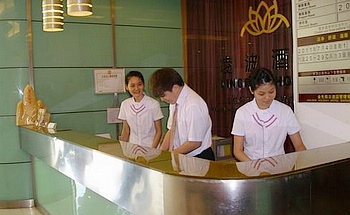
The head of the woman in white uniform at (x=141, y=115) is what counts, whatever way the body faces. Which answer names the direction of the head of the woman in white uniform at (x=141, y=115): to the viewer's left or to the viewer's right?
to the viewer's right

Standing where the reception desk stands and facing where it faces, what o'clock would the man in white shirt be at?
The man in white shirt is roughly at 6 o'clock from the reception desk.

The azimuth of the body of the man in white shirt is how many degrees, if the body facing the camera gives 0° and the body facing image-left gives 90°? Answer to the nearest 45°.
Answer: approximately 45°

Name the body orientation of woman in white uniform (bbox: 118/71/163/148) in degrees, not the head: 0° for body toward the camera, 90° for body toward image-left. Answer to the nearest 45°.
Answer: approximately 0°

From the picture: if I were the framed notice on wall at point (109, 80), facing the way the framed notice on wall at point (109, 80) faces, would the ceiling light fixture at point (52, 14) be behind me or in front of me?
in front

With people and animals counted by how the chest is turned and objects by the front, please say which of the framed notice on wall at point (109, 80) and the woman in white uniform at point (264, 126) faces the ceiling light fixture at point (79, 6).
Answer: the framed notice on wall

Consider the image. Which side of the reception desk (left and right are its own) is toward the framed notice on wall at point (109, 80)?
back

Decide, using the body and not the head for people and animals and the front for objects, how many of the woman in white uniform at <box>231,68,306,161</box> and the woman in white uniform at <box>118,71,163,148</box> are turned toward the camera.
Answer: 2

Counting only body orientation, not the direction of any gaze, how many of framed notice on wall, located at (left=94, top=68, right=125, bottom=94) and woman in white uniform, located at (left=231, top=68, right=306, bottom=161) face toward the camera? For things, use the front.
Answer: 2

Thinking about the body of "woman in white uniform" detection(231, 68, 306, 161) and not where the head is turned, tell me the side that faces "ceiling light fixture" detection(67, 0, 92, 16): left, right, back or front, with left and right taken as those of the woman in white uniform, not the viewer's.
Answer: right
